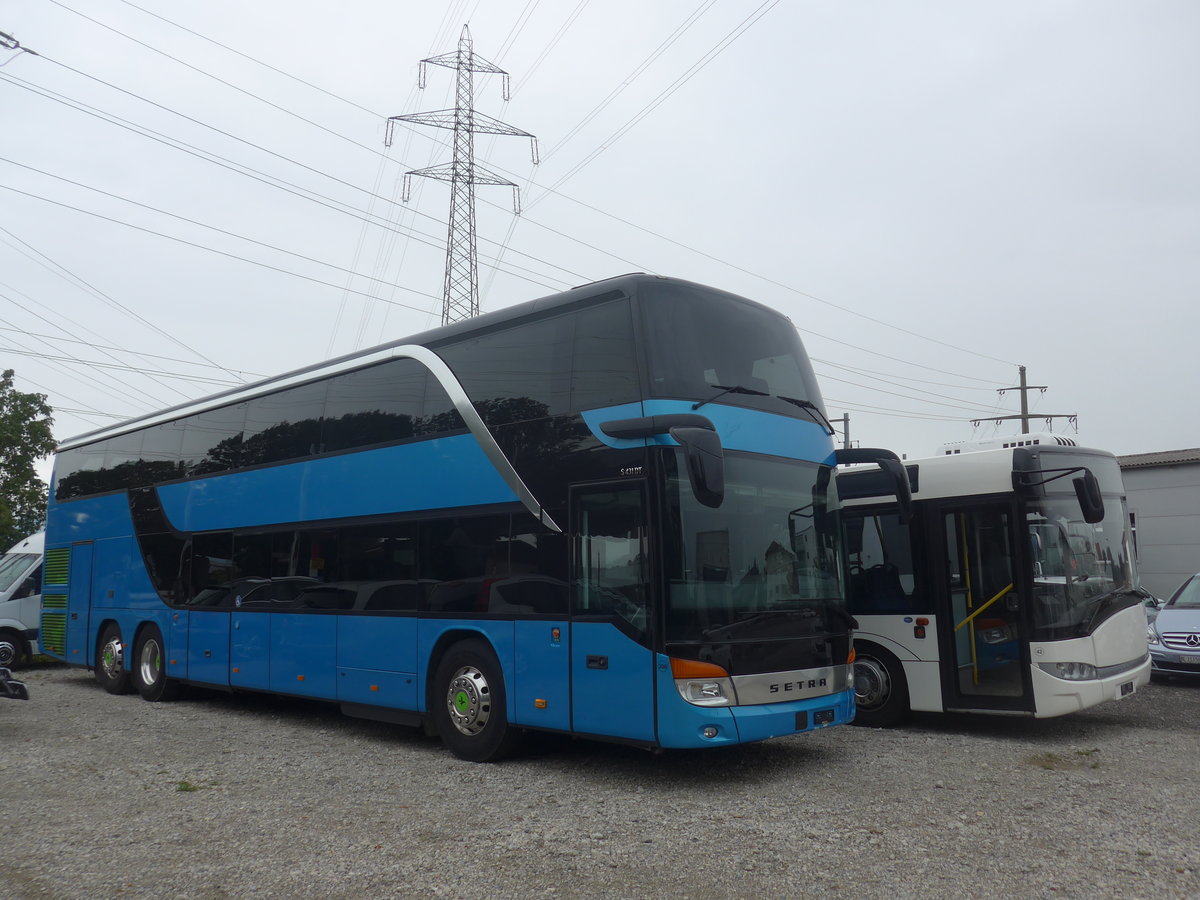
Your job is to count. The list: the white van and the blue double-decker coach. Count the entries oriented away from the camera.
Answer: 0

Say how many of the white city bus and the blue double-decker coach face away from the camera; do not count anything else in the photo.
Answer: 0

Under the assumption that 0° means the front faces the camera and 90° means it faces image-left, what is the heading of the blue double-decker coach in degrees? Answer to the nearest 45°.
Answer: approximately 315°

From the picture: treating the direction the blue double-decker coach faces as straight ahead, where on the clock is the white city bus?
The white city bus is roughly at 10 o'clock from the blue double-decker coach.

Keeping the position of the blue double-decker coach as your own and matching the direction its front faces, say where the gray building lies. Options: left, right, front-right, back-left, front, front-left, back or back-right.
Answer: left

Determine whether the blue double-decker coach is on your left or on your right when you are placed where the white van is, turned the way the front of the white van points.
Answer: on your left

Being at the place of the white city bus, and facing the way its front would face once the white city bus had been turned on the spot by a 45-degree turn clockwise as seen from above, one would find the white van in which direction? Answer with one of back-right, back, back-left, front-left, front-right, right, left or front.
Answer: right

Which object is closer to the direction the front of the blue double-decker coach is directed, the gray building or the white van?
the gray building

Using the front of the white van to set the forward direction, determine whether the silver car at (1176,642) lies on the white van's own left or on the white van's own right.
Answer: on the white van's own left

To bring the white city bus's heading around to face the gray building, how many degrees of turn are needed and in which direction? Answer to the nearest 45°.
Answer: approximately 135° to its left

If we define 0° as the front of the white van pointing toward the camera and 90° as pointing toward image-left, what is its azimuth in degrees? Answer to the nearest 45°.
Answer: approximately 45°

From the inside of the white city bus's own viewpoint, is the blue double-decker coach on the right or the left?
on its right

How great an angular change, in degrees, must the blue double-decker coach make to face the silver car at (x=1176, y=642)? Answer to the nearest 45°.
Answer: approximately 90° to its left

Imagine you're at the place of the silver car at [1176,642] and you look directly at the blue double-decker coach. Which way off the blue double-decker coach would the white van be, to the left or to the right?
right

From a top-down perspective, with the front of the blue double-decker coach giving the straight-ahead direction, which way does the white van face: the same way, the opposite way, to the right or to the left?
to the right

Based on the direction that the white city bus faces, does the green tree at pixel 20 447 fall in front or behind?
behind

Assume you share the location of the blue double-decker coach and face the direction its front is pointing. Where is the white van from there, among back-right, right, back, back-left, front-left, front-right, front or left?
back

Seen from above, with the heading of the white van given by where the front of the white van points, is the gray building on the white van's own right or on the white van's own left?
on the white van's own left
